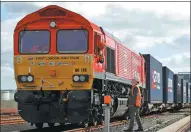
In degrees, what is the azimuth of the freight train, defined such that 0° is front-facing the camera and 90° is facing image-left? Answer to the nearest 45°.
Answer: approximately 45°
